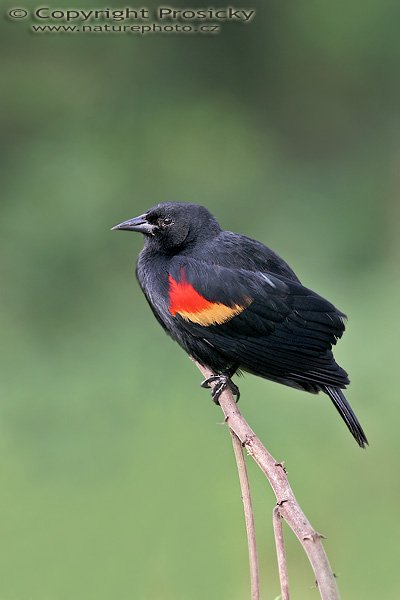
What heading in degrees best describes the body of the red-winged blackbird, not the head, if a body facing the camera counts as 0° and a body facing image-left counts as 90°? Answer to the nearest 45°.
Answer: approximately 90°

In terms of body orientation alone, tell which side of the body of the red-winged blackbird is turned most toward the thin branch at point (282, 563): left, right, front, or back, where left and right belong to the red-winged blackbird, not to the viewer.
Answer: back
